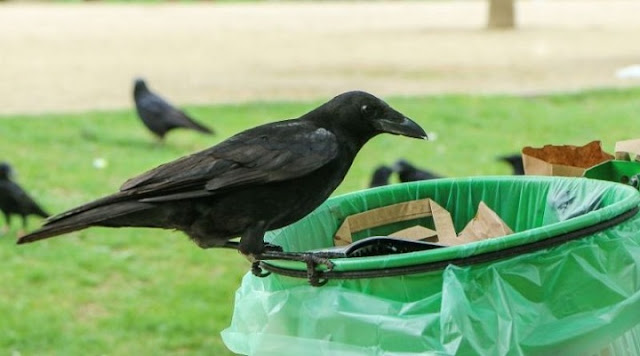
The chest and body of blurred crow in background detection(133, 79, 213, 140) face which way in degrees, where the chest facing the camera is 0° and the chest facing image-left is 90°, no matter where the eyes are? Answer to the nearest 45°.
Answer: approximately 90°

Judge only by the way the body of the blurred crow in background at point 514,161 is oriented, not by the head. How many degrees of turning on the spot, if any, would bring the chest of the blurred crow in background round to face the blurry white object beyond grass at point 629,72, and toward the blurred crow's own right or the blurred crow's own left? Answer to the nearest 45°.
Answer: approximately 90° to the blurred crow's own right

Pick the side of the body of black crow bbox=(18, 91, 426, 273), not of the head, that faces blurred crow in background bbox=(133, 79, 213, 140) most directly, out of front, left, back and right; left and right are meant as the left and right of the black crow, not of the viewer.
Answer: left

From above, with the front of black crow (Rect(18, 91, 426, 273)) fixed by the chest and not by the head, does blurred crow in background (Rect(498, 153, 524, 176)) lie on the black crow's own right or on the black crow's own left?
on the black crow's own left

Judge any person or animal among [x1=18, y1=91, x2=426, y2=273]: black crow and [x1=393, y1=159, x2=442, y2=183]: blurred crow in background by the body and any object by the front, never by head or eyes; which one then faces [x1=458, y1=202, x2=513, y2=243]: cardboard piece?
the black crow

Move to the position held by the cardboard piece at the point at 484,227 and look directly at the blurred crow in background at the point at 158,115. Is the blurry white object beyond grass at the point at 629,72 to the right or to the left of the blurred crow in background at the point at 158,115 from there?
right

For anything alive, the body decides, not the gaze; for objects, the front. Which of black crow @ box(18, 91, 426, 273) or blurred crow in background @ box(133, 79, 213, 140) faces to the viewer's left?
the blurred crow in background

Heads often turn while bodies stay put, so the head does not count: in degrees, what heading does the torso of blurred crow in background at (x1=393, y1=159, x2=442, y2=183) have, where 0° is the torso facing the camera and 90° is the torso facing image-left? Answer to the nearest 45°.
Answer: approximately 90°

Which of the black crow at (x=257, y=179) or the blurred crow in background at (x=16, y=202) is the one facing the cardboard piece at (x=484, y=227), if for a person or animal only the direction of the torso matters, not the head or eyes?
the black crow

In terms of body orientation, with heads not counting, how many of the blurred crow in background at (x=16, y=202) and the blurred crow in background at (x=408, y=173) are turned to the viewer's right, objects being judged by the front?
0

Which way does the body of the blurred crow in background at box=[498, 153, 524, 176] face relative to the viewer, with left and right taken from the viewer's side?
facing to the left of the viewer

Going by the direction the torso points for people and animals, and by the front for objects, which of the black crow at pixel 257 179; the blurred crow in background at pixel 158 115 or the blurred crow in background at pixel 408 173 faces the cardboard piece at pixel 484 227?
the black crow

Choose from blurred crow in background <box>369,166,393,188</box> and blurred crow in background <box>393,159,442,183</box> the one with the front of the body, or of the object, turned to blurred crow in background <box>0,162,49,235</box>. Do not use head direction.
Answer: blurred crow in background <box>393,159,442,183</box>

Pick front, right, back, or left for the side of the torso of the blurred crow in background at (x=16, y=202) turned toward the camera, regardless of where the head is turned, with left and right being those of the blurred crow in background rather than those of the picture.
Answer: left
